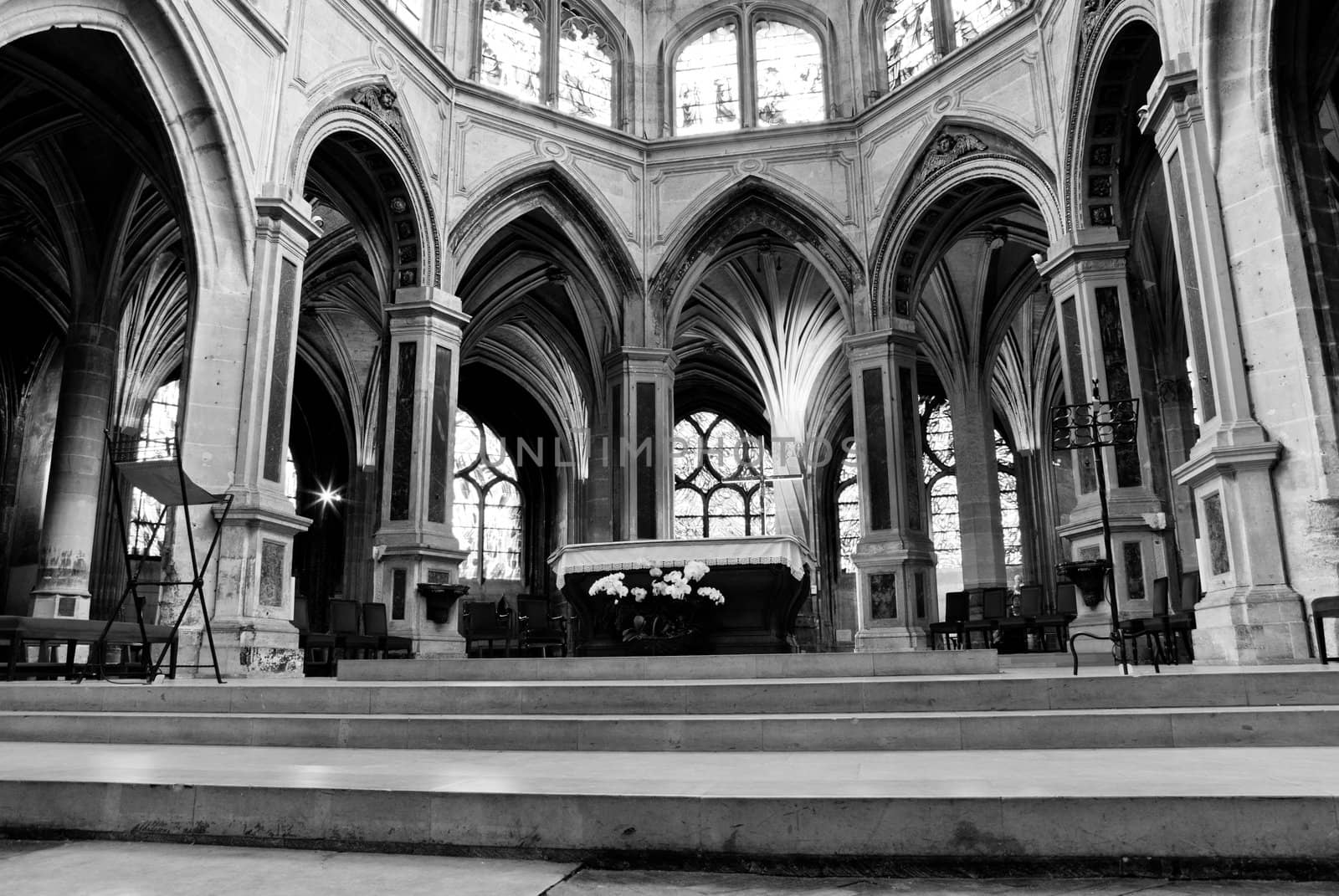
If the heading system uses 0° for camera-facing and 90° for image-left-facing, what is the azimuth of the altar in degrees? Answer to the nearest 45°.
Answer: approximately 0°

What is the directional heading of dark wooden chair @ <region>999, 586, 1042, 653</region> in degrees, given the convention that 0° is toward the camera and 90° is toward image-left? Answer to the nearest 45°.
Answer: approximately 45°

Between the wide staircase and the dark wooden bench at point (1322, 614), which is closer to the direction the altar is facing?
the wide staircase

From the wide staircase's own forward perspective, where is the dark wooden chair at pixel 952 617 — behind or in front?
behind

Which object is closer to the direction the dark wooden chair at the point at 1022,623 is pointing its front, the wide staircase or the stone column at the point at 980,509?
the wide staircase
